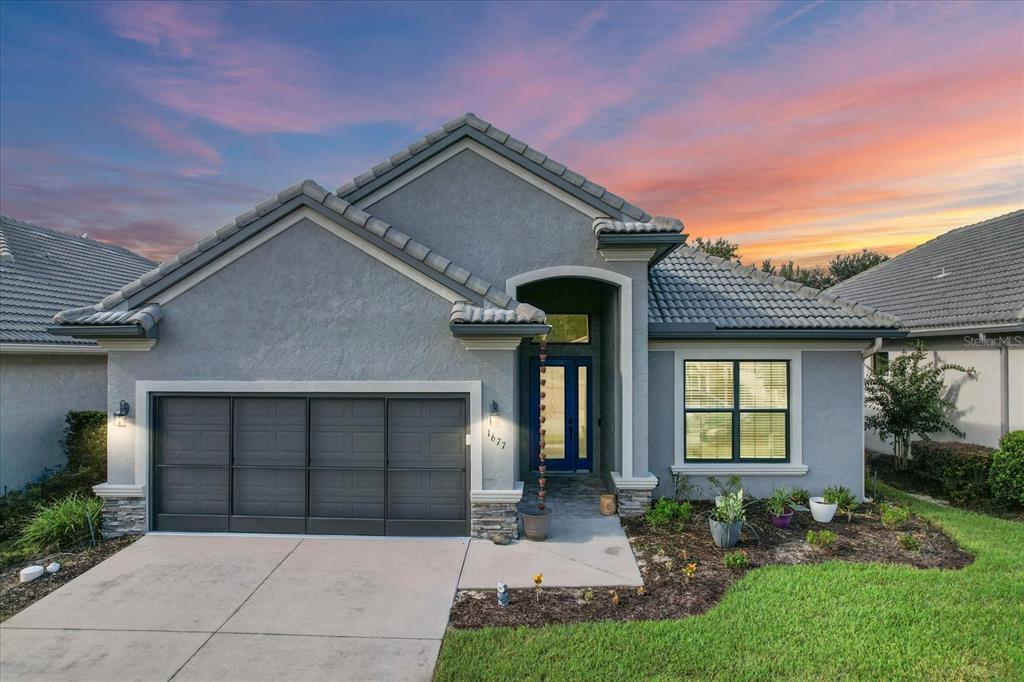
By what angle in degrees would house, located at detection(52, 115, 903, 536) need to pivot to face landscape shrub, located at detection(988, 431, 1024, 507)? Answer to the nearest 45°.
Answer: approximately 90° to its left

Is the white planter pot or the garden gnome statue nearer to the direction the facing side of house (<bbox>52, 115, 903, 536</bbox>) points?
the garden gnome statue

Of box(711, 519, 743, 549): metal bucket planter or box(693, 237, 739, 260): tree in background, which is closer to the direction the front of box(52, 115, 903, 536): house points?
the metal bucket planter

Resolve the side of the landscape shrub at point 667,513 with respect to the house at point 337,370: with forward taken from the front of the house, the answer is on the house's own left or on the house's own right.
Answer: on the house's own left

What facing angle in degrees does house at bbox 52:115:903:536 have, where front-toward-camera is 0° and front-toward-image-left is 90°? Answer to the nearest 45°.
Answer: approximately 0°

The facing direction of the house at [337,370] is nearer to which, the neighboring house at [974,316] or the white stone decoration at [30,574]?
the white stone decoration

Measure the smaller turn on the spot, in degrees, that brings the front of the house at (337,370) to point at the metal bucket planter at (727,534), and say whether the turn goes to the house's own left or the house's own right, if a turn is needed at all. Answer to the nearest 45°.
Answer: approximately 90° to the house's own left

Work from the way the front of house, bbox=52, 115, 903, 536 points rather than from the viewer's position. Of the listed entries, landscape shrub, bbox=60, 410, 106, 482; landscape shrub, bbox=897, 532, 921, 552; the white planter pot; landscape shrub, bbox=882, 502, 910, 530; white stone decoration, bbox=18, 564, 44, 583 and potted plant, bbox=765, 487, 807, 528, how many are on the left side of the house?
4

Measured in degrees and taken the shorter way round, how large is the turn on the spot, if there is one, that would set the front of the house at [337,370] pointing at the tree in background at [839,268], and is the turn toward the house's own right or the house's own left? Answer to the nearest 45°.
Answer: approximately 135° to the house's own left
